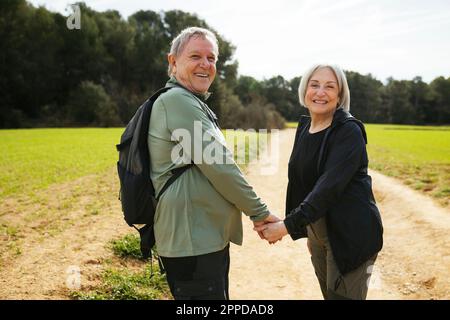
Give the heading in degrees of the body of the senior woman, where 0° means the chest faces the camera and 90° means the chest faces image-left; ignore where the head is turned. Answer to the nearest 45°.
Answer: approximately 45°
